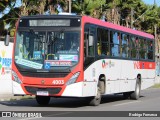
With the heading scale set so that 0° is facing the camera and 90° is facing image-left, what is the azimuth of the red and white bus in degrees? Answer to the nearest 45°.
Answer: approximately 45°
